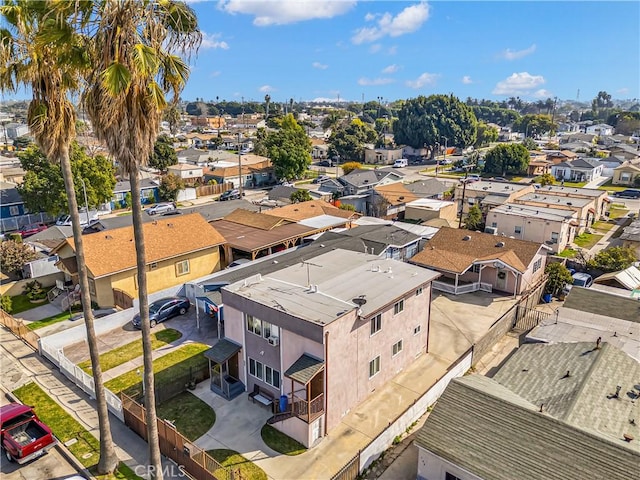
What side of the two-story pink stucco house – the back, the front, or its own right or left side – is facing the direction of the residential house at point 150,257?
right

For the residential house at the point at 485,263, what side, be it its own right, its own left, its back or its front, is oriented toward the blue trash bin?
front

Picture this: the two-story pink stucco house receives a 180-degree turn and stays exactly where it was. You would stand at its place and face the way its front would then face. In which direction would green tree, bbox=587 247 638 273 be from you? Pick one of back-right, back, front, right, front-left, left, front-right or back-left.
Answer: front

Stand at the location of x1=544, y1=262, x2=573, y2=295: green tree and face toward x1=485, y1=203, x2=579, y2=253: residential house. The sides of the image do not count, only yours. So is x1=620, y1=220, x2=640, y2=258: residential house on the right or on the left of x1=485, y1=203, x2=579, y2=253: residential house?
right

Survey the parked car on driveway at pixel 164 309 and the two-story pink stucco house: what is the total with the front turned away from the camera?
0

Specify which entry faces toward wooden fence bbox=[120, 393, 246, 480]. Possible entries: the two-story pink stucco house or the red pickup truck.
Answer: the two-story pink stucco house

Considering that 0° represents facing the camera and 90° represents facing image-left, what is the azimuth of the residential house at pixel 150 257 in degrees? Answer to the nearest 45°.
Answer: approximately 45°

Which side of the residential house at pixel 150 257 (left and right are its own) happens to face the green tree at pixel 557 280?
left

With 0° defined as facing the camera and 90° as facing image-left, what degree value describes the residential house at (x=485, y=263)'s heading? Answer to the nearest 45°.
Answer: approximately 45°

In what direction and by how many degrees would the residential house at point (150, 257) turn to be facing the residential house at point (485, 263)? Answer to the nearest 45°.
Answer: approximately 135° to its left
